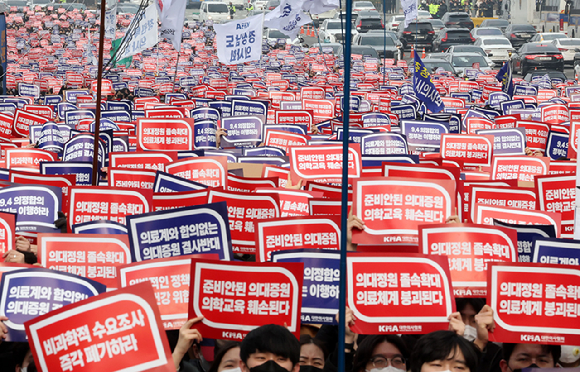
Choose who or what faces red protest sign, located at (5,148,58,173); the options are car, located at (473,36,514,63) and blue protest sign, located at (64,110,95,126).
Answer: the blue protest sign

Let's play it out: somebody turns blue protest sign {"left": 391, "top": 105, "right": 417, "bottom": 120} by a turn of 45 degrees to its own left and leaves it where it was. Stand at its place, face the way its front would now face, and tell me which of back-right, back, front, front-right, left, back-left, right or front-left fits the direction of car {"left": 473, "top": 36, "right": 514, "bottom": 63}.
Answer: back-left

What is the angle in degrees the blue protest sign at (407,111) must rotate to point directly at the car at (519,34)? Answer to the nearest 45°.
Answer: approximately 180°

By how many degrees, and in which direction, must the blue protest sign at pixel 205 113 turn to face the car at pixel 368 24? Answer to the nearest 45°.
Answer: approximately 180°

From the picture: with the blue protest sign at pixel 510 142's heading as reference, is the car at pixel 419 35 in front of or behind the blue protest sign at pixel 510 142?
behind

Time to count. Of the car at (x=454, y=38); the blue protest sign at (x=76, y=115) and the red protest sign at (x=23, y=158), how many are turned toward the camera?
2

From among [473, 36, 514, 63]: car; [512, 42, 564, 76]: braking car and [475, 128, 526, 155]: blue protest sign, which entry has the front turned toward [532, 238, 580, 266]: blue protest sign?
[475, 128, 526, 155]: blue protest sign

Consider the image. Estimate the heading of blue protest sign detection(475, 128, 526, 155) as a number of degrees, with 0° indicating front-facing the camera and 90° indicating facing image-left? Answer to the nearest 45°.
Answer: approximately 0°

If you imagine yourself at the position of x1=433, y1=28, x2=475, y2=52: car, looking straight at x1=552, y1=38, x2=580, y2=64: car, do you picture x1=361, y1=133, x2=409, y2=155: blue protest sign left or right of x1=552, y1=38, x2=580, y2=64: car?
right

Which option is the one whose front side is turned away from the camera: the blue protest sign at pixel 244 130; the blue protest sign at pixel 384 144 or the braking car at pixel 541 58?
the braking car

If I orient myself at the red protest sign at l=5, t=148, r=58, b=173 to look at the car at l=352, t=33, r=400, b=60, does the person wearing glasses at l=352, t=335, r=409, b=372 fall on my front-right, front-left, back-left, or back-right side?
back-right

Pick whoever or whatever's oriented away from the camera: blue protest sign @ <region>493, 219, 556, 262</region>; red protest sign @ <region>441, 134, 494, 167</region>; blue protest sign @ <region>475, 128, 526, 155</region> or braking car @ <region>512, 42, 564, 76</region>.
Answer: the braking car
